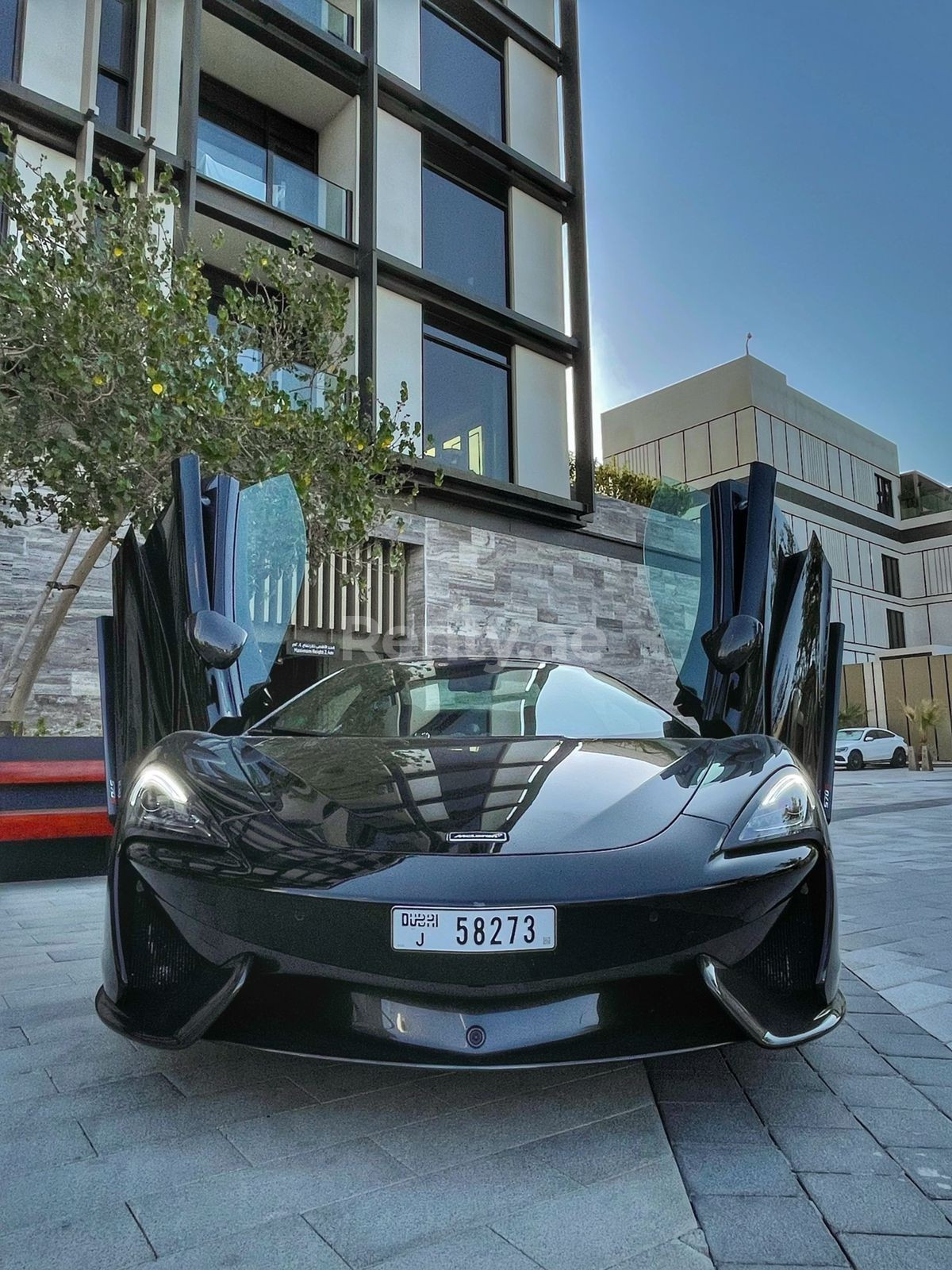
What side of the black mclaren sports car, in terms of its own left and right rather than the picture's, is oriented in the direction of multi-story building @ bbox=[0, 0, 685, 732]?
back

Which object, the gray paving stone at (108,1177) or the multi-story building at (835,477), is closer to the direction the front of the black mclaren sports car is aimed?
the gray paving stone

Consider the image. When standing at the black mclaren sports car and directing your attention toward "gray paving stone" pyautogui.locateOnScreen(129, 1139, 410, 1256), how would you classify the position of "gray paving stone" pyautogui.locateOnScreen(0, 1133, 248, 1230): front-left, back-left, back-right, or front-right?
front-right

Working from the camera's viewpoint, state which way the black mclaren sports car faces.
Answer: facing the viewer

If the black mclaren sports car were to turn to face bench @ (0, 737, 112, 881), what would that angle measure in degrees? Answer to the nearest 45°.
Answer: approximately 135° to its right

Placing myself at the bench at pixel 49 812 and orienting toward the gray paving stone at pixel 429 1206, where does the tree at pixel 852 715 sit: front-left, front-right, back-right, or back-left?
back-left

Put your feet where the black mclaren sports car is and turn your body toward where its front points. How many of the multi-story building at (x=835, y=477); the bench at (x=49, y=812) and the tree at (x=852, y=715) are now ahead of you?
0

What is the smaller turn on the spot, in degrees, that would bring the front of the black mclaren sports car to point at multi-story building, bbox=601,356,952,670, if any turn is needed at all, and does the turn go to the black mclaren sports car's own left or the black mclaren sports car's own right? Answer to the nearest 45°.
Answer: approximately 135° to the black mclaren sports car's own left

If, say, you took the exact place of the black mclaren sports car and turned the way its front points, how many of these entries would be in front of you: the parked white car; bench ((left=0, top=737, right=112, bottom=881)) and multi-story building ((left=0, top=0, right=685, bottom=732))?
0

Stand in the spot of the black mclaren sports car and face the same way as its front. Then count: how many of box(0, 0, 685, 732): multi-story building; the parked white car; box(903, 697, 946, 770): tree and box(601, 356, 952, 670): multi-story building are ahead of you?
0

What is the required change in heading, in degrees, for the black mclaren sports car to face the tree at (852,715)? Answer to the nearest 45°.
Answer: approximately 135° to its left

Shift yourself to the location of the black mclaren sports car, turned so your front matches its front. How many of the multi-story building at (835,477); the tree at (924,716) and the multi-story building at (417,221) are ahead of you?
0

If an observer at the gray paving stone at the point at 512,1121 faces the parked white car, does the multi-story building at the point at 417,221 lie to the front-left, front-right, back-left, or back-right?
front-left

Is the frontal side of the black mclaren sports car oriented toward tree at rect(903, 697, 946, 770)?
no
